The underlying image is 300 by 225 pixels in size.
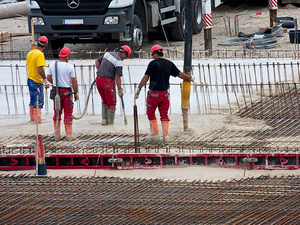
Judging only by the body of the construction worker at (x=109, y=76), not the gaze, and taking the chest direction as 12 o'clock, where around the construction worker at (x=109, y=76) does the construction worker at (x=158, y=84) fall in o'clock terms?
the construction worker at (x=158, y=84) is roughly at 3 o'clock from the construction worker at (x=109, y=76).

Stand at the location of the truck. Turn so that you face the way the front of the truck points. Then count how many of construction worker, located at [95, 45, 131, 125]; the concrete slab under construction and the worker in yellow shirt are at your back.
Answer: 0

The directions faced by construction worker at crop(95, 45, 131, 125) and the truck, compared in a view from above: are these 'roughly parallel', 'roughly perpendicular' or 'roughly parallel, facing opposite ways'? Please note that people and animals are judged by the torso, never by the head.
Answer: roughly parallel, facing opposite ways

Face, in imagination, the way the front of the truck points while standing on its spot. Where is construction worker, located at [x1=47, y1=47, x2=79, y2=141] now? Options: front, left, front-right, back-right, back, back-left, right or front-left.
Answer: front-left

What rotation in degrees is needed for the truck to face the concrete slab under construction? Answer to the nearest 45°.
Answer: approximately 45° to its left

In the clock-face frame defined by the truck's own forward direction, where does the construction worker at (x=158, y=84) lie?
The construction worker is roughly at 10 o'clock from the truck.

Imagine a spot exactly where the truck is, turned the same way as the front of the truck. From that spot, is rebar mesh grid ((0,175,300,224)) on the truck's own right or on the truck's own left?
on the truck's own left

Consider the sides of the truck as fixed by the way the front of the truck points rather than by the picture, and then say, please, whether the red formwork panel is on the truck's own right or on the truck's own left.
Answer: on the truck's own left

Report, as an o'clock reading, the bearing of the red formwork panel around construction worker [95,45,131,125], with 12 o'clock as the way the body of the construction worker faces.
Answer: The red formwork panel is roughly at 4 o'clock from the construction worker.

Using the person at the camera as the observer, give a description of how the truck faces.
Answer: facing the viewer and to the left of the viewer

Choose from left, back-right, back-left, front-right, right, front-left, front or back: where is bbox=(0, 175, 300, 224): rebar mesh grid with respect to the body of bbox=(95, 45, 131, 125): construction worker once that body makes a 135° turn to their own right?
front

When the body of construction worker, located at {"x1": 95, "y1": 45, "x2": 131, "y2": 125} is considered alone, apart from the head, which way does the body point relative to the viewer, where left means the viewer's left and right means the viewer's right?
facing away from the viewer and to the right of the viewer

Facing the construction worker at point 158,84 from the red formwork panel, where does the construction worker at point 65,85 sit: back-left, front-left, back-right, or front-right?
front-left

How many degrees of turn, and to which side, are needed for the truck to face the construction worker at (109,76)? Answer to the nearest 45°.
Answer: approximately 45° to its left

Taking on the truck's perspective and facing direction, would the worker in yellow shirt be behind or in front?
in front
